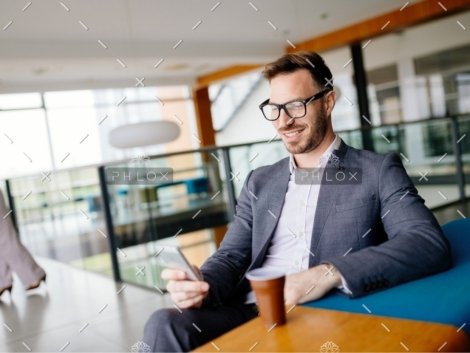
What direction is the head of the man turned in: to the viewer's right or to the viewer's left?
to the viewer's left

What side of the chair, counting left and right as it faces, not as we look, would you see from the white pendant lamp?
right

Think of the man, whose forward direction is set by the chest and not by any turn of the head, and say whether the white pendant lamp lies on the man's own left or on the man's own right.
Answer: on the man's own right

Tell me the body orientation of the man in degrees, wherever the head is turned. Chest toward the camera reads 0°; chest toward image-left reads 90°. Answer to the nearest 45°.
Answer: approximately 45°

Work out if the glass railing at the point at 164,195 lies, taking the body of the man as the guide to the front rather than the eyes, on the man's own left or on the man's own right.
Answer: on the man's own right
